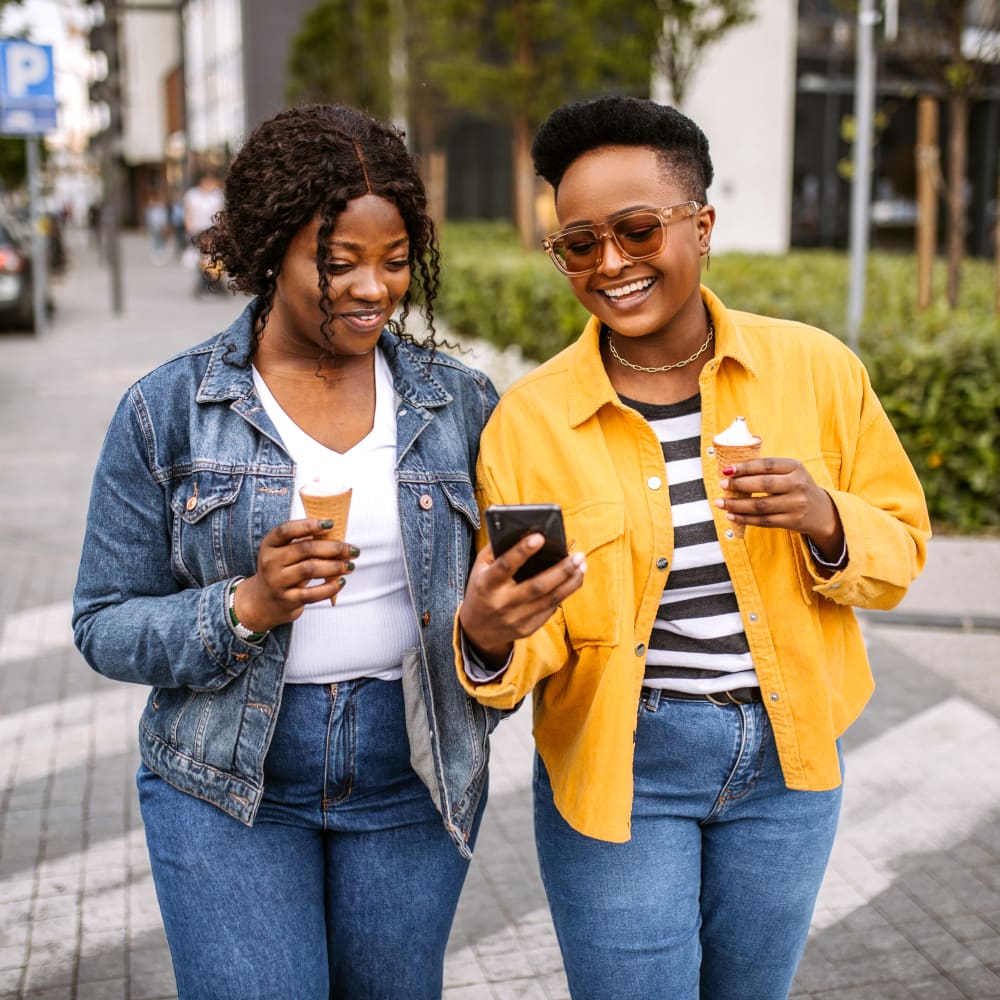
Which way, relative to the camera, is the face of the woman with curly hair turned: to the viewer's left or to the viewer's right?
to the viewer's right

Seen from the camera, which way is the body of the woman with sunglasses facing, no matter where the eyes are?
toward the camera

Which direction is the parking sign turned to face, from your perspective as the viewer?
facing the viewer

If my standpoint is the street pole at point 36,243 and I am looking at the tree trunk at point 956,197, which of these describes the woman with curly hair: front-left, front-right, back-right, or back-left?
front-right

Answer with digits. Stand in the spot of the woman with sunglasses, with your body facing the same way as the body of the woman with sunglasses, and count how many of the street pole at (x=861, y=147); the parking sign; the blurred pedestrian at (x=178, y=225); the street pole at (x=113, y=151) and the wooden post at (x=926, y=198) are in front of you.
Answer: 0

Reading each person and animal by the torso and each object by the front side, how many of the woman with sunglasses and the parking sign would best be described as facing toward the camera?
2

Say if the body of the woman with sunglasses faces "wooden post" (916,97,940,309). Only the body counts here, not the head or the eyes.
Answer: no

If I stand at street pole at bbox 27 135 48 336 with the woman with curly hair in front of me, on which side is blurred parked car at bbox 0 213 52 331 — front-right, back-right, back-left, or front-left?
back-right

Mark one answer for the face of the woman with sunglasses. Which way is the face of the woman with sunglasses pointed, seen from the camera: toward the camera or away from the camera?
toward the camera

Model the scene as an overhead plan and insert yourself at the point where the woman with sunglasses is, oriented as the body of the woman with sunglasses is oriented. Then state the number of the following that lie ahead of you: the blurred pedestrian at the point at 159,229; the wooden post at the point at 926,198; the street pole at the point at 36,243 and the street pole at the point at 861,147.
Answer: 0

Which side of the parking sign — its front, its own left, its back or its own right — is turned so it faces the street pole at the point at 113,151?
back

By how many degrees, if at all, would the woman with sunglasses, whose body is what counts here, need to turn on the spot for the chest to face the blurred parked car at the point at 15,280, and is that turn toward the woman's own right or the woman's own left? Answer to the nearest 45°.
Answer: approximately 135° to the woman's own right

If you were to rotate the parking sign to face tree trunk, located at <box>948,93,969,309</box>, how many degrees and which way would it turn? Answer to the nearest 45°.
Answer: approximately 45° to its left

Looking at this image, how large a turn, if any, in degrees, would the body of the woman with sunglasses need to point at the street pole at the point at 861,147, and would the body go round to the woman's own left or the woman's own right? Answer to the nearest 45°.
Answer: approximately 180°

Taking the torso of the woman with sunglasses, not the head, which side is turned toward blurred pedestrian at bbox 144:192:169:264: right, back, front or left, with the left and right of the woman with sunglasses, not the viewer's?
back

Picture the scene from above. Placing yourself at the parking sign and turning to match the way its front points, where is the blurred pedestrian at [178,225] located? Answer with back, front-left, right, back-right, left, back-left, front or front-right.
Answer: back

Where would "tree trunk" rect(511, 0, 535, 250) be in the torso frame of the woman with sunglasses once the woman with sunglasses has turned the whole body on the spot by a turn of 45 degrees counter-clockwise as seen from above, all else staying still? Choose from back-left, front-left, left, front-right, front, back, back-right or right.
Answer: back-left

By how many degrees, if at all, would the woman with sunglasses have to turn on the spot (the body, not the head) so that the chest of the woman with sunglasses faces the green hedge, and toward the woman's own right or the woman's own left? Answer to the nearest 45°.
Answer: approximately 180°
